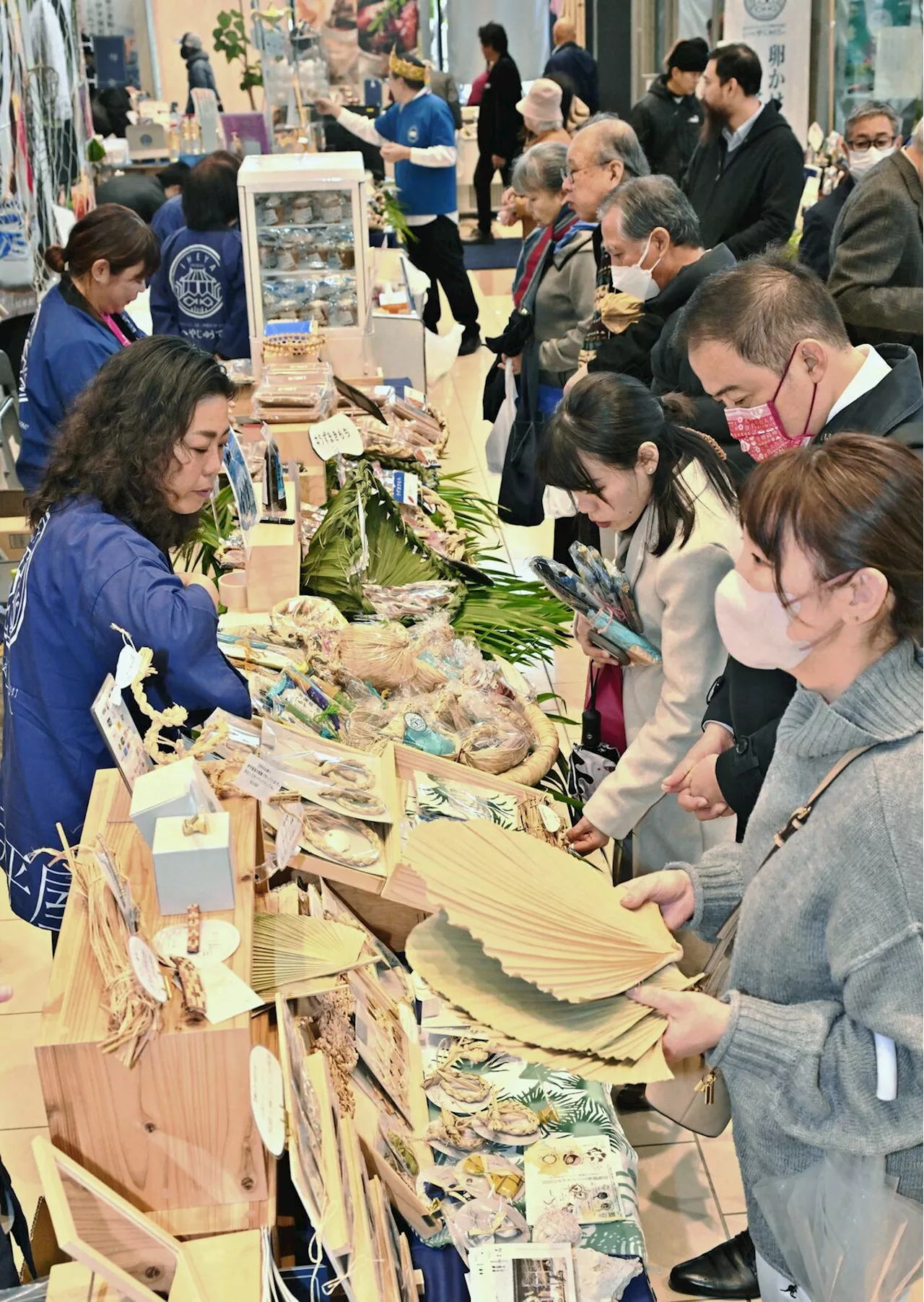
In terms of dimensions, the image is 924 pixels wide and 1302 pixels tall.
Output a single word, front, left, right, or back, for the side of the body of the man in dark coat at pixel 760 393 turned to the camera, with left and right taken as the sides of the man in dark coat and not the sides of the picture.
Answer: left

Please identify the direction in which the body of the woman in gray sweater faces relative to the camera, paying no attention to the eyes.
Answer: to the viewer's left

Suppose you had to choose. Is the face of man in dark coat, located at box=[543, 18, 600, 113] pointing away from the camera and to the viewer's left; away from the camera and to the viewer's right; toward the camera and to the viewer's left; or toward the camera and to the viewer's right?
away from the camera and to the viewer's left

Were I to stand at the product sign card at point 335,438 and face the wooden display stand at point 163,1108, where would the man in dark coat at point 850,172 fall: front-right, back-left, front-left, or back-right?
back-left

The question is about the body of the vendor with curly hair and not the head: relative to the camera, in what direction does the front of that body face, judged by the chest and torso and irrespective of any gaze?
to the viewer's right

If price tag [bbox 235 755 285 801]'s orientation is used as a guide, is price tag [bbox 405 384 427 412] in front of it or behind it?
behind

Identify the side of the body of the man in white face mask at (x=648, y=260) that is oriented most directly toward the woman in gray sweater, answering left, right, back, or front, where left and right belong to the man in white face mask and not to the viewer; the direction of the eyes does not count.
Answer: left

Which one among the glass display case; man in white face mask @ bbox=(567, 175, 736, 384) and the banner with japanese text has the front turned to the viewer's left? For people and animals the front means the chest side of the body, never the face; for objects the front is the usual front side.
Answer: the man in white face mask
